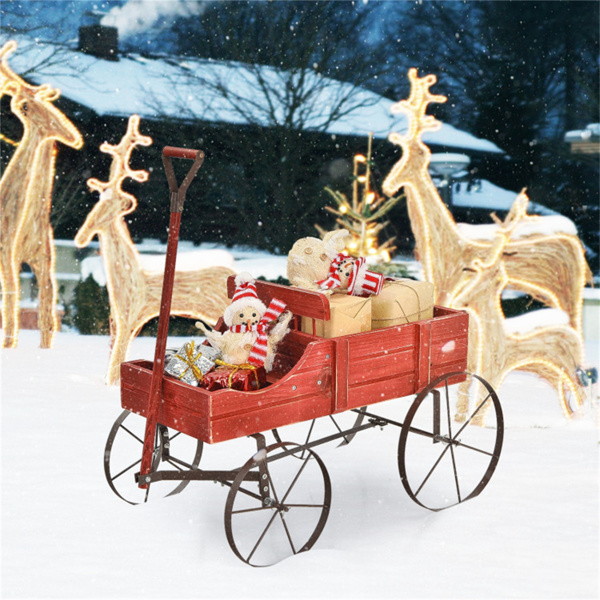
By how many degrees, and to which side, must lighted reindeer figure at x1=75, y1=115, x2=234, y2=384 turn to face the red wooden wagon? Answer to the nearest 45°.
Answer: approximately 90° to its left

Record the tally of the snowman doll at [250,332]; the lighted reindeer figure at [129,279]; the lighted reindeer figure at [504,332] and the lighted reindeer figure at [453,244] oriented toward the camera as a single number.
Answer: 1

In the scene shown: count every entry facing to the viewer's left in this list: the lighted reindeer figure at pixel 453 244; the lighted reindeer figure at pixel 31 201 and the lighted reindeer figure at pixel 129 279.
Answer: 2

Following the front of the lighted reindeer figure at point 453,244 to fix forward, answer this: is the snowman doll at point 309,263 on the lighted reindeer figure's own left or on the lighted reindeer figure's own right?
on the lighted reindeer figure's own left

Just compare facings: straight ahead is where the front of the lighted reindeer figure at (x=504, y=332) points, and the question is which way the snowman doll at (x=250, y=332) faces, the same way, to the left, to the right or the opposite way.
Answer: to the left

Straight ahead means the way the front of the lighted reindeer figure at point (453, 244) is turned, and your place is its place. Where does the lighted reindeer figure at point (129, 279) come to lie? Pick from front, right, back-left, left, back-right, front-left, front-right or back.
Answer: front

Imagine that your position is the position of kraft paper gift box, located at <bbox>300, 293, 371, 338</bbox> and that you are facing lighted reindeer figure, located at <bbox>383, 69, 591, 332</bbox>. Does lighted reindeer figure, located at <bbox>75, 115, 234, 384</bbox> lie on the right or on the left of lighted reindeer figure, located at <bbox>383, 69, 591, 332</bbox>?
left

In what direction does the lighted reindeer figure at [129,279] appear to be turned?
to the viewer's left

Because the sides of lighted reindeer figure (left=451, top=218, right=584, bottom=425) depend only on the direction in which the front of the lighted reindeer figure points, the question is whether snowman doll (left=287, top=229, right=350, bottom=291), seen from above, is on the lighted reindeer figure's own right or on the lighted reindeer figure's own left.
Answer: on the lighted reindeer figure's own left

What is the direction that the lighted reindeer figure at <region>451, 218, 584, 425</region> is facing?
to the viewer's left

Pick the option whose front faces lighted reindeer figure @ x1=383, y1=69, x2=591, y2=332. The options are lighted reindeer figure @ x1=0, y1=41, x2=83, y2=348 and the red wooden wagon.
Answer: lighted reindeer figure @ x1=0, y1=41, x2=83, y2=348

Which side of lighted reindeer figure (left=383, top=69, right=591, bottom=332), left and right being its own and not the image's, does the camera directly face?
left

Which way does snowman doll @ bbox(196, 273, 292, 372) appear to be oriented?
toward the camera

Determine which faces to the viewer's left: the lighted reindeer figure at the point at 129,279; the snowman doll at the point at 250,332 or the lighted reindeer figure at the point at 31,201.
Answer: the lighted reindeer figure at the point at 129,279

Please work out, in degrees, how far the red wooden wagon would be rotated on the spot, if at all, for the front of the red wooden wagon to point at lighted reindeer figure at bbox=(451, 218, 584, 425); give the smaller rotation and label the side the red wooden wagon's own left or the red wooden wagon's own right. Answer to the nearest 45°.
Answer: approximately 180°

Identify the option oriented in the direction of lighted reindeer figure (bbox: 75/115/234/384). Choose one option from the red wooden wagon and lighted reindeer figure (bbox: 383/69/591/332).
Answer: lighted reindeer figure (bbox: 383/69/591/332)
